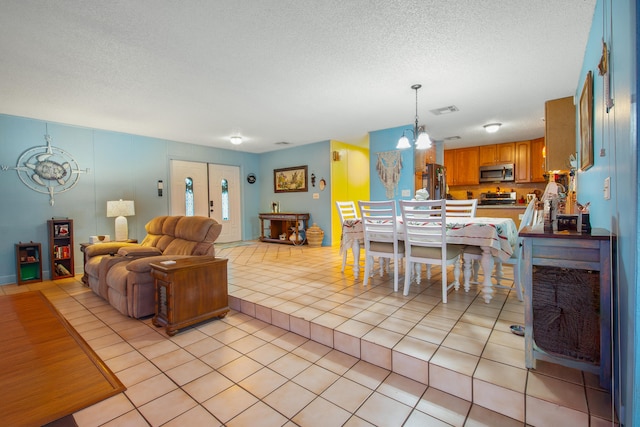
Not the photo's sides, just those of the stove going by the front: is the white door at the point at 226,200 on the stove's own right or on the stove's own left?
on the stove's own right

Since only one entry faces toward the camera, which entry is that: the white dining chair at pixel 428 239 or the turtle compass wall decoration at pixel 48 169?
the turtle compass wall decoration

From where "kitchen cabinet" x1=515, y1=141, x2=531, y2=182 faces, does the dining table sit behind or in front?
in front

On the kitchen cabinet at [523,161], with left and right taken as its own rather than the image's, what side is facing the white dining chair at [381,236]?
front

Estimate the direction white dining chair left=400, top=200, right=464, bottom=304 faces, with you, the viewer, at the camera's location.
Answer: facing away from the viewer and to the right of the viewer

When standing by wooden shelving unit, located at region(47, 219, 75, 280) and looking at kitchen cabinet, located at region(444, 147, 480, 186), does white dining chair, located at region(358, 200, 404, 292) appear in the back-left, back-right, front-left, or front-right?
front-right

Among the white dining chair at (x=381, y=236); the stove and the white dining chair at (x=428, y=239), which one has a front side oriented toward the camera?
the stove

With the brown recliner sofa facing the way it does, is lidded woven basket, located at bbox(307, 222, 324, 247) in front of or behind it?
behind

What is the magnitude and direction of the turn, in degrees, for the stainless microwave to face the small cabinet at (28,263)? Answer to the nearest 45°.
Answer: approximately 45° to its right

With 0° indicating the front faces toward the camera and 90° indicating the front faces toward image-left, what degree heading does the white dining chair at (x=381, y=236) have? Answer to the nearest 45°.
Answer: approximately 225°

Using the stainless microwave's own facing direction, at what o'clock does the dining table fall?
The dining table is roughly at 12 o'clock from the stainless microwave.

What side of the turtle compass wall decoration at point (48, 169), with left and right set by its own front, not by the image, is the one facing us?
front

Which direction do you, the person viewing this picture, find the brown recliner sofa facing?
facing the viewer and to the left of the viewer

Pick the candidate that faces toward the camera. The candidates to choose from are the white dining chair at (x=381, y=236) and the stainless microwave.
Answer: the stainless microwave

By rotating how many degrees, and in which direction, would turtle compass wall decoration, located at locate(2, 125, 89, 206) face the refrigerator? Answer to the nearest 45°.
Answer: approximately 45° to its left

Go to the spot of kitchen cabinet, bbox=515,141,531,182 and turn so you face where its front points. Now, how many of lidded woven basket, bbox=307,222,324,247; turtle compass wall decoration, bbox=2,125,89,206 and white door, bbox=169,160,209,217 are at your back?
0

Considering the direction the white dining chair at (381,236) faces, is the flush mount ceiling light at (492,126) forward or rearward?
forward

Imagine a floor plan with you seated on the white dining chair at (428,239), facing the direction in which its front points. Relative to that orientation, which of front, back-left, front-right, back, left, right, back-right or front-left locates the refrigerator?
front-left

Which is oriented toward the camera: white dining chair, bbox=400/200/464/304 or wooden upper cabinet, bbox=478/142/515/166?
the wooden upper cabinet

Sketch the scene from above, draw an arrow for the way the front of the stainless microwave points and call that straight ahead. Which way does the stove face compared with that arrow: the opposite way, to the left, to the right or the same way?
the same way

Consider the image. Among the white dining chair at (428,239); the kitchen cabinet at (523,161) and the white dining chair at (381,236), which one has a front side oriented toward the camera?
the kitchen cabinet
